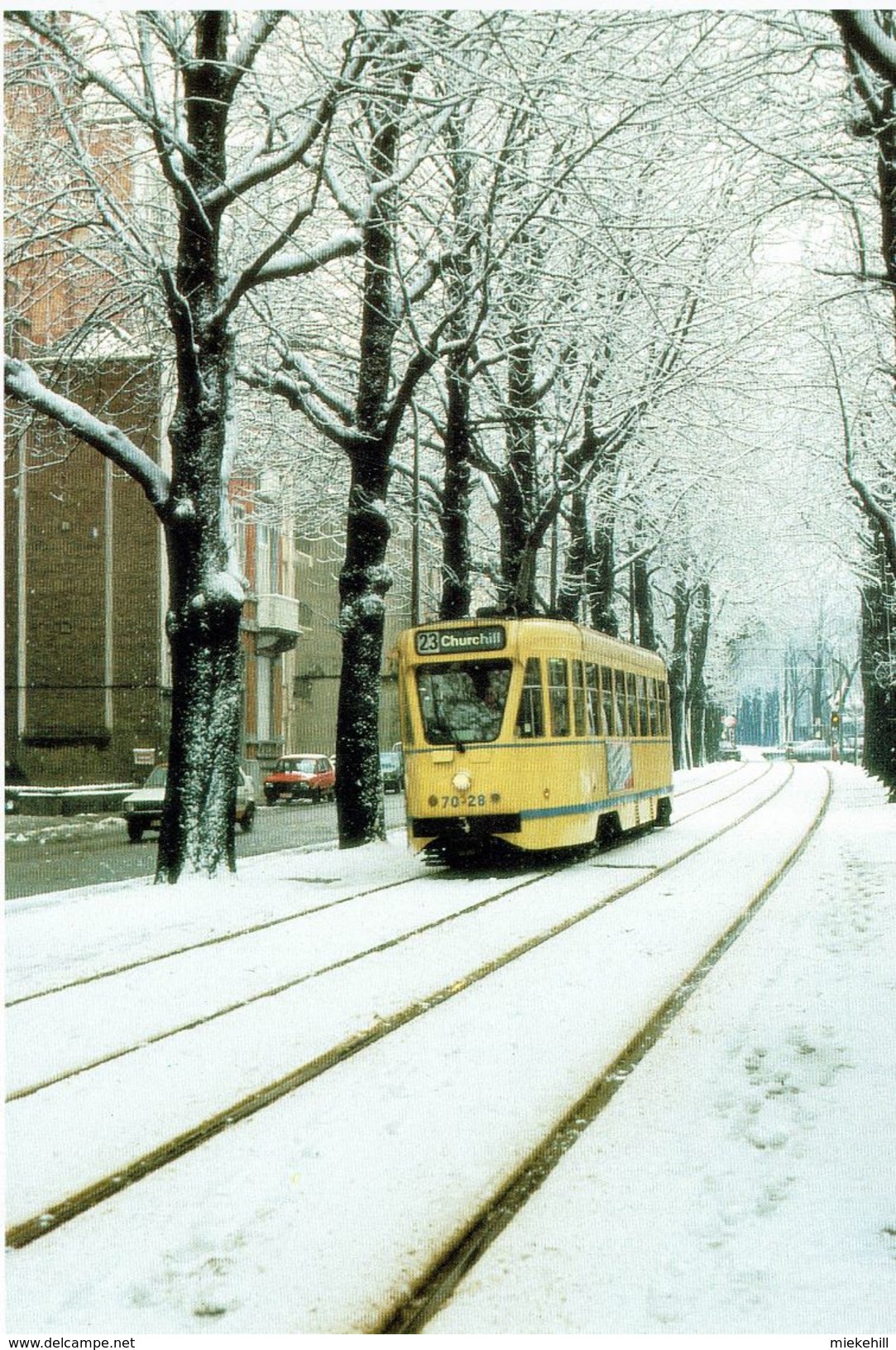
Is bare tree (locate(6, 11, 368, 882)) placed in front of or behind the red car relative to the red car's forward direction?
in front

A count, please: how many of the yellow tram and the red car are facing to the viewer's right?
0

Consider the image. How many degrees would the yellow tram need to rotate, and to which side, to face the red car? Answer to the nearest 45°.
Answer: approximately 135° to its right

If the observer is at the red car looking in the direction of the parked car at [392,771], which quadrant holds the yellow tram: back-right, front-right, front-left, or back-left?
back-right

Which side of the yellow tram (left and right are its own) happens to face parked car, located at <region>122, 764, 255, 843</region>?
right

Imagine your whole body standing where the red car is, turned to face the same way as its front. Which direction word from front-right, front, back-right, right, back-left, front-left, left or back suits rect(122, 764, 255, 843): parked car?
front-left

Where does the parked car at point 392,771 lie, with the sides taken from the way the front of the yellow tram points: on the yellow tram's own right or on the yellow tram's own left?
on the yellow tram's own right

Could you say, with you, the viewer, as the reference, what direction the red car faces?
facing the viewer and to the left of the viewer

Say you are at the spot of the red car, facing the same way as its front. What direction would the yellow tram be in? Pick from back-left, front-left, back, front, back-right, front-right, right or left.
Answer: front-left

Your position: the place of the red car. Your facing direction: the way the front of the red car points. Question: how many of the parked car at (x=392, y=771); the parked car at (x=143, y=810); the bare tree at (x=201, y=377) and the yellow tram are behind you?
1
